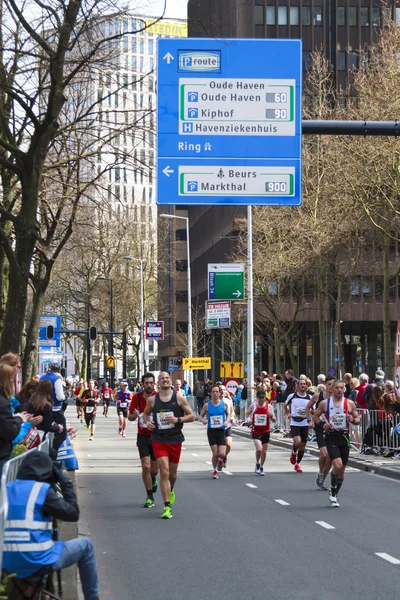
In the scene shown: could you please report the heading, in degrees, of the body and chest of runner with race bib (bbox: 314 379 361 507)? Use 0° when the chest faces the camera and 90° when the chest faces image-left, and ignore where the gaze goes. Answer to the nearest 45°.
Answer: approximately 0°

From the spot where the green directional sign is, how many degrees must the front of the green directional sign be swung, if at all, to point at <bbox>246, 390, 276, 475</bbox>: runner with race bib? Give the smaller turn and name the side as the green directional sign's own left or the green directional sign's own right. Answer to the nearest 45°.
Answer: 0° — it already faces them

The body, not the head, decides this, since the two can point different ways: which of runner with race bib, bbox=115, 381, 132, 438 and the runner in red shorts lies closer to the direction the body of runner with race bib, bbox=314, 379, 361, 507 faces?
the runner in red shorts

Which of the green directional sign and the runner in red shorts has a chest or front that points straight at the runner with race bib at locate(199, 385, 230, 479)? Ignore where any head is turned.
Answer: the green directional sign

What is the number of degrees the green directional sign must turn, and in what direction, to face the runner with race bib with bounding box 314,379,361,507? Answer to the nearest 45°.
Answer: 0° — it already faces them

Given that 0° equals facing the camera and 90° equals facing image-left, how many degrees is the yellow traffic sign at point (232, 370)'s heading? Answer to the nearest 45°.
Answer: approximately 0°

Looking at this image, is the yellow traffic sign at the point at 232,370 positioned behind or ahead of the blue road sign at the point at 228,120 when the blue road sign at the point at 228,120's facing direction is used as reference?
behind

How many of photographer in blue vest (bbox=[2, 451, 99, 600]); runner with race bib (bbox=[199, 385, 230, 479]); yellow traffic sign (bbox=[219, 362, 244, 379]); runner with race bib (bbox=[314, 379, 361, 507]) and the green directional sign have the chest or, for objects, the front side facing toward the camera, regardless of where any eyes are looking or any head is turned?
4
